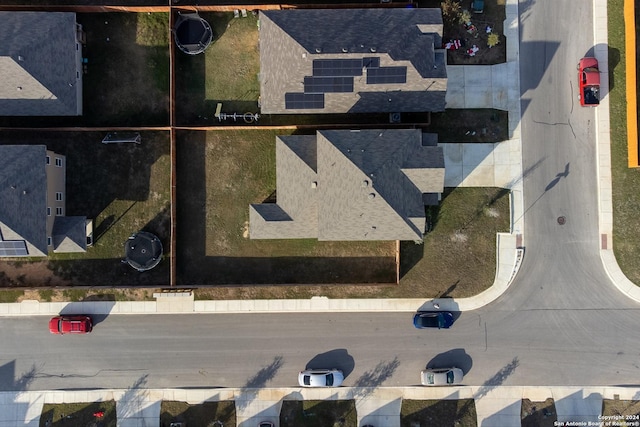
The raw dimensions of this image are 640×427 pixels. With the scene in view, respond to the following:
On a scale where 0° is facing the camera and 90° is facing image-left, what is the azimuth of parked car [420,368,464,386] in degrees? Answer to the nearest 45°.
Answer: approximately 270°

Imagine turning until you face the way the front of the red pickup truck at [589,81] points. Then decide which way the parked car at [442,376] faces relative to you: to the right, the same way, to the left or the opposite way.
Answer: to the right

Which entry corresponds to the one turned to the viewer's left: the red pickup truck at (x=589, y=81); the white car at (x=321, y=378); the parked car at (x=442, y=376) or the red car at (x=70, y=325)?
the red car at (x=70, y=325)

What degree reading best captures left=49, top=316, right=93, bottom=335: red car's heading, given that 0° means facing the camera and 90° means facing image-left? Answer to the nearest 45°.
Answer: approximately 90°

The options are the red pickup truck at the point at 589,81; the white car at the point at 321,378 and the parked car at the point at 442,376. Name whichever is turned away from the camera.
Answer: the red pickup truck

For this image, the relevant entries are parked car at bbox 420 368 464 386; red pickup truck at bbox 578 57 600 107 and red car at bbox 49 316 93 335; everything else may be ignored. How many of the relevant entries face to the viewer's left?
1

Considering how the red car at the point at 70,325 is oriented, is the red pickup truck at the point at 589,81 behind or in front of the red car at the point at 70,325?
behind

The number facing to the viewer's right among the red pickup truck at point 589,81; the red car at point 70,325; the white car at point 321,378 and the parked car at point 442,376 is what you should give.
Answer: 2

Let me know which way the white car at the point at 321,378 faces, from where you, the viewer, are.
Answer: facing to the right of the viewer

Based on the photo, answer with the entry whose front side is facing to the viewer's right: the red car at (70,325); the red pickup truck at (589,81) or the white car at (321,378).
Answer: the white car

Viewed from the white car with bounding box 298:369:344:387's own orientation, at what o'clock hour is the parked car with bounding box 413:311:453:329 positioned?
The parked car is roughly at 12 o'clock from the white car.

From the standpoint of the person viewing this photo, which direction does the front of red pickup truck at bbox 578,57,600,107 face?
facing away from the viewer
